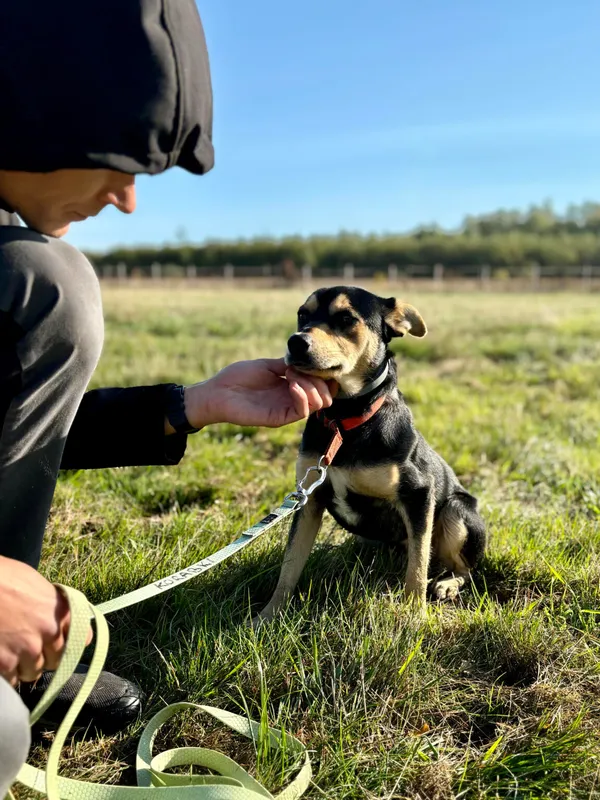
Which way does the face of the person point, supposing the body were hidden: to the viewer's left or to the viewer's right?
to the viewer's right

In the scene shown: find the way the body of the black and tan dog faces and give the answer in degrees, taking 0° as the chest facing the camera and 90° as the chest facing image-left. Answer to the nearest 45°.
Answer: approximately 45°

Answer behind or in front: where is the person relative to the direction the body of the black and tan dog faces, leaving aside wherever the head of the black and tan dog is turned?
in front

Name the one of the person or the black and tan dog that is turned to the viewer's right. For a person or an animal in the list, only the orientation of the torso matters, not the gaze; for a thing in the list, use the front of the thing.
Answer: the person

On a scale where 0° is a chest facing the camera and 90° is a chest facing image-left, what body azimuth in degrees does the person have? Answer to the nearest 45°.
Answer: approximately 270°

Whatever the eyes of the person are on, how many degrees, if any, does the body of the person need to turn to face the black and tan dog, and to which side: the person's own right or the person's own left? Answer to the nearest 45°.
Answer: approximately 45° to the person's own left

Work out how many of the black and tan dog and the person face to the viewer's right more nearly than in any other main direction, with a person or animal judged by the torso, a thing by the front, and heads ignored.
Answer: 1
